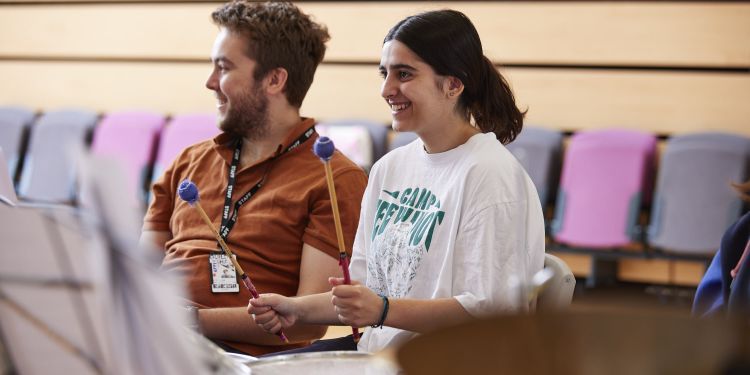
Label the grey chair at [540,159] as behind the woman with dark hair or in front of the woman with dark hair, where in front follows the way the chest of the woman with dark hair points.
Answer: behind

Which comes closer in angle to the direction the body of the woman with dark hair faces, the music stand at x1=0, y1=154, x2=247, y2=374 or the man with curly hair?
the music stand

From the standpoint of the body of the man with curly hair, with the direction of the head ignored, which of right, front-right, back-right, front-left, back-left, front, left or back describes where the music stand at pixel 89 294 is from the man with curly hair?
front-left

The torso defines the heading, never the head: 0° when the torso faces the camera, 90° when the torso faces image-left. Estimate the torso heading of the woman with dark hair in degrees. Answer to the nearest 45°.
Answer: approximately 45°

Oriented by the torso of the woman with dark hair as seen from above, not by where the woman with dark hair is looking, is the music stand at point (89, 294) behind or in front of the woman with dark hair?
in front

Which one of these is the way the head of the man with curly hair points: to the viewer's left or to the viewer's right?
to the viewer's left

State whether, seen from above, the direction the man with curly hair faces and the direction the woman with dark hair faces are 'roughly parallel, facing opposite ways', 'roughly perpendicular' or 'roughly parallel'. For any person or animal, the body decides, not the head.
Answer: roughly parallel

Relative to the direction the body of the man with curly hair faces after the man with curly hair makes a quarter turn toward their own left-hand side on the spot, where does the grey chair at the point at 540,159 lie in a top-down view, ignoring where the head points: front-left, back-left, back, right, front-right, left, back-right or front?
left

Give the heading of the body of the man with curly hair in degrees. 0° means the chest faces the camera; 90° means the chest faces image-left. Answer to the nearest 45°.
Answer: approximately 45°
